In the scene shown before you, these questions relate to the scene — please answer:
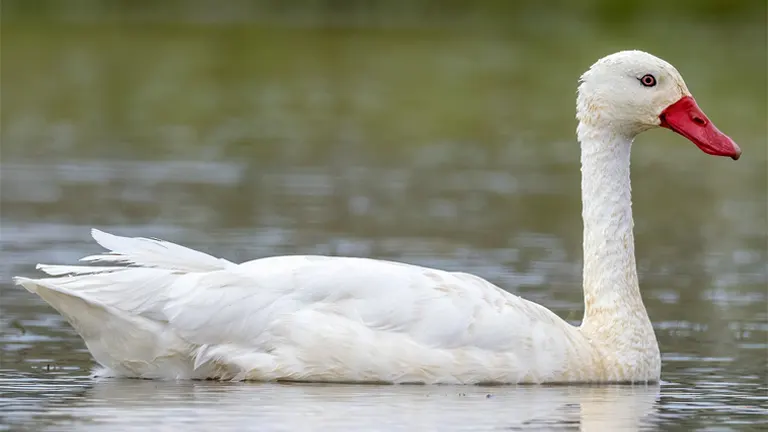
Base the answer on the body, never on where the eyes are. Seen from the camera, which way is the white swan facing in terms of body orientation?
to the viewer's right

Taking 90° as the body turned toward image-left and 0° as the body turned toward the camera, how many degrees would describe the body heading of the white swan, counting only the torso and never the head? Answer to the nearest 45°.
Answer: approximately 270°
